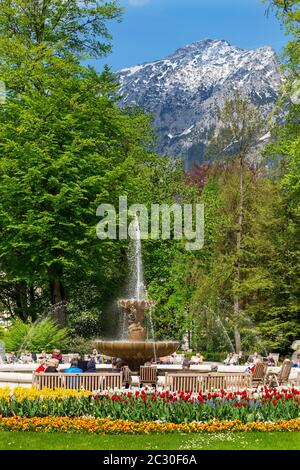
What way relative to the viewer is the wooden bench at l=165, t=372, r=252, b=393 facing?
away from the camera

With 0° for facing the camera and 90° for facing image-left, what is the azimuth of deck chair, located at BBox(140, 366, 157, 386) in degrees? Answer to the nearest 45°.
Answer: approximately 180°

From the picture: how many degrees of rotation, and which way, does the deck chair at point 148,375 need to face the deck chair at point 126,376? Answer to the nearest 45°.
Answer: approximately 90° to its left

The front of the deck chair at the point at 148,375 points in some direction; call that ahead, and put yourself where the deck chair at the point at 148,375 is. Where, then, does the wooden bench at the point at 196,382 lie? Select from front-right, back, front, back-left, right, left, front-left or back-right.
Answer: back-right

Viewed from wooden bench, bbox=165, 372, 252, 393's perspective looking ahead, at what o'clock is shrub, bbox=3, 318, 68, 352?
The shrub is roughly at 11 o'clock from the wooden bench.

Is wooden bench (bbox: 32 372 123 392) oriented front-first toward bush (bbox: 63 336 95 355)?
yes

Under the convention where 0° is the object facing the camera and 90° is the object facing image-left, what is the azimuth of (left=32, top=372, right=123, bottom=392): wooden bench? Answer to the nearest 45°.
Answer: approximately 180°
